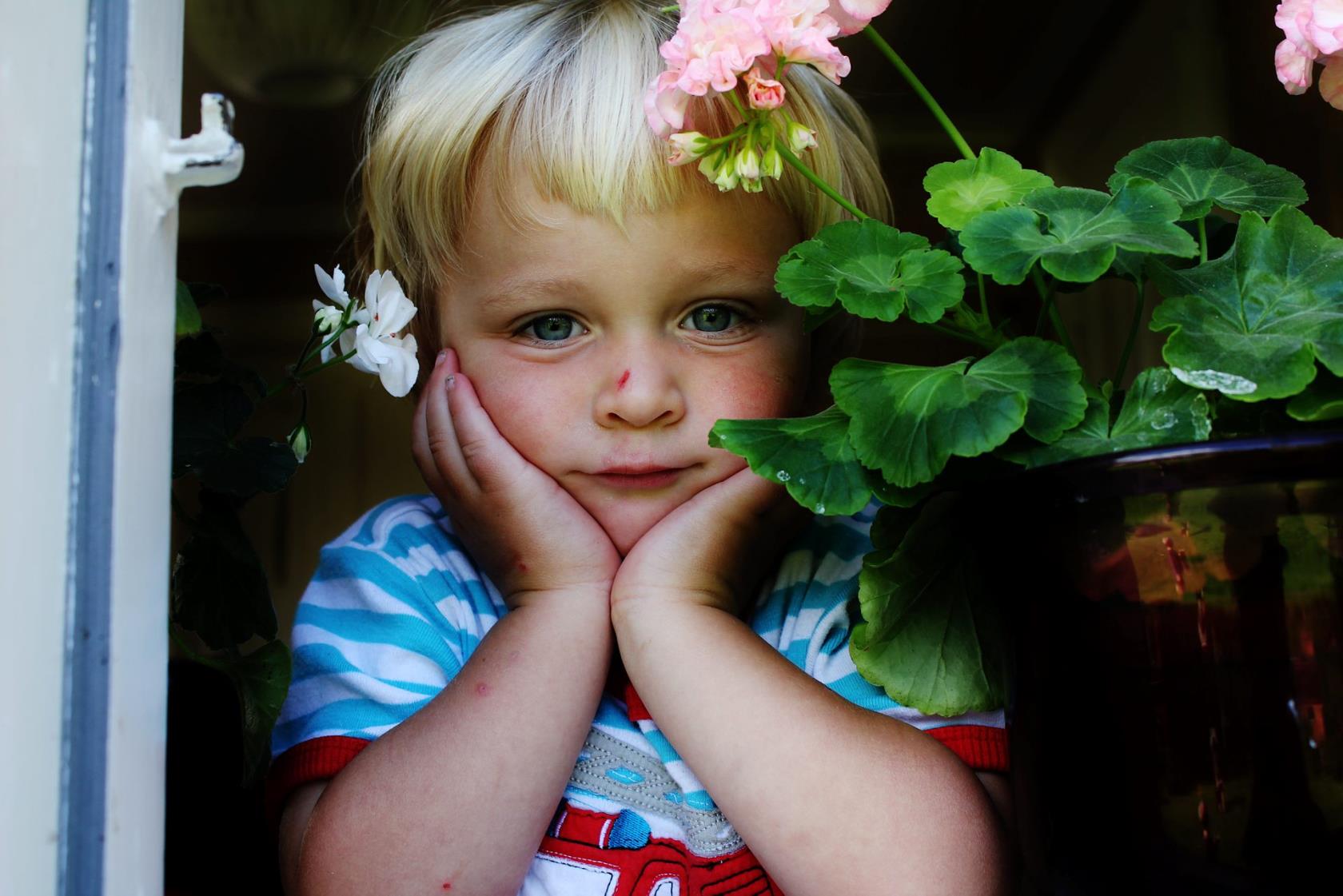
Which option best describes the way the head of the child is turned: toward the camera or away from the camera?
toward the camera

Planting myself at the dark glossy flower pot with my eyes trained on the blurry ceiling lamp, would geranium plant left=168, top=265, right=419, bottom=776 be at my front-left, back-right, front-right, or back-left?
front-left

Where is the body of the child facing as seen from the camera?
toward the camera
